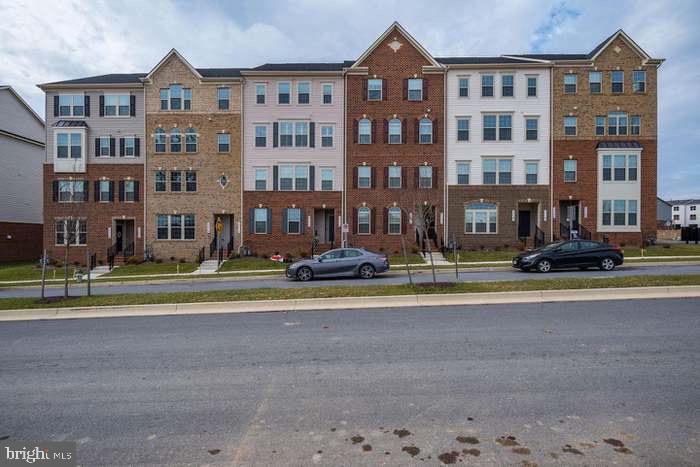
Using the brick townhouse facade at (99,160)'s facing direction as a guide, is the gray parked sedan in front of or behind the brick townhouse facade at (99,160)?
in front

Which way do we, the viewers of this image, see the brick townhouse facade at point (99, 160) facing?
facing the viewer

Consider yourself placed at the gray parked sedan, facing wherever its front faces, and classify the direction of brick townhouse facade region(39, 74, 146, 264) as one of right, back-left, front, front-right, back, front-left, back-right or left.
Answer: front-right

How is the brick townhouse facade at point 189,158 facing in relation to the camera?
toward the camera

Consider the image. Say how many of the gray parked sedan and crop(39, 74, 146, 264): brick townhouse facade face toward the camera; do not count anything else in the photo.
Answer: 1

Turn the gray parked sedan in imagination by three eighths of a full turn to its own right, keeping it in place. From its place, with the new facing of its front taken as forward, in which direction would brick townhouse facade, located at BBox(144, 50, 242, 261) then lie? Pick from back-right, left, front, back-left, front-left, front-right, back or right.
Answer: left

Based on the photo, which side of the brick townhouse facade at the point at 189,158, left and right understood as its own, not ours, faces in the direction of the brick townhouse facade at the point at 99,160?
right

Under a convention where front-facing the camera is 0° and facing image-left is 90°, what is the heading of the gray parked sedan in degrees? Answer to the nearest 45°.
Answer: approximately 90°

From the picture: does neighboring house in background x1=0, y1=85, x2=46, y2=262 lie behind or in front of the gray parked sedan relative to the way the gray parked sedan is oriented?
in front

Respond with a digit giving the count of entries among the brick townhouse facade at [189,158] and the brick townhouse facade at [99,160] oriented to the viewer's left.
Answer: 0
